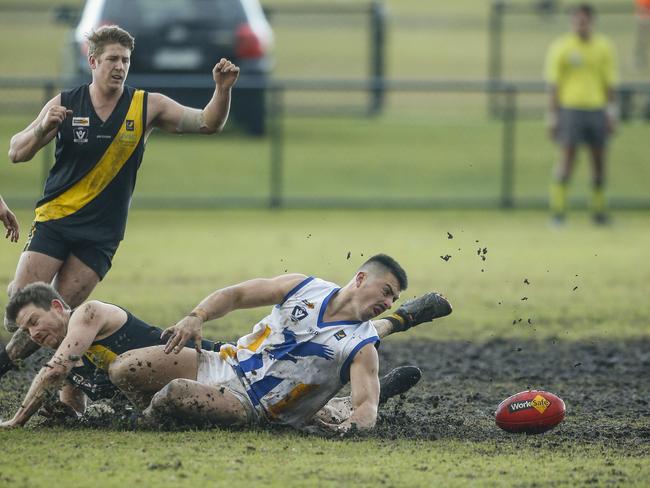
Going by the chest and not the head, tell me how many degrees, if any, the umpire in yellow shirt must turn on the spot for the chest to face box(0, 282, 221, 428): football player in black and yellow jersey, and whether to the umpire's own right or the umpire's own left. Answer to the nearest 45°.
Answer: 0° — they already face them

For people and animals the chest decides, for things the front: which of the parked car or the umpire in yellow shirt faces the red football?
the umpire in yellow shirt

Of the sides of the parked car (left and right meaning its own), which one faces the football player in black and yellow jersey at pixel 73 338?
back

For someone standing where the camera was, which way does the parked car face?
facing away from the viewer

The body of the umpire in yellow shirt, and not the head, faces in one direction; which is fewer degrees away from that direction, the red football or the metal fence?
the red football

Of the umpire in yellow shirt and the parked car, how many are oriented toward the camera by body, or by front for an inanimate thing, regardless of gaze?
1

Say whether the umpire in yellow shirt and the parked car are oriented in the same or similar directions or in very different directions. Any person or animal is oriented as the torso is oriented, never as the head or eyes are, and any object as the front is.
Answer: very different directions

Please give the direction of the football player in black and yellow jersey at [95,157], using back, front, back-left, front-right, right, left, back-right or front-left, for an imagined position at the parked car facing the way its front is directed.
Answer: back

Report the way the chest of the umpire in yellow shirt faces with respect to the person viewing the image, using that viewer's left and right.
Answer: facing the viewer

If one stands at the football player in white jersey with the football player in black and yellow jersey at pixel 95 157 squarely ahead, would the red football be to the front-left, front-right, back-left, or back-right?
back-right

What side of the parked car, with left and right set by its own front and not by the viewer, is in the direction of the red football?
back

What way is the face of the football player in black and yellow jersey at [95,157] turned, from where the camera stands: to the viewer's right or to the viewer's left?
to the viewer's right

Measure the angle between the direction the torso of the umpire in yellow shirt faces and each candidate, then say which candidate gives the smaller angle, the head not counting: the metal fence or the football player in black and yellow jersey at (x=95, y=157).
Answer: the football player in black and yellow jersey

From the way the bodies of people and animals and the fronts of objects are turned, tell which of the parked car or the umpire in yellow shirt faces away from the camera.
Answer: the parked car

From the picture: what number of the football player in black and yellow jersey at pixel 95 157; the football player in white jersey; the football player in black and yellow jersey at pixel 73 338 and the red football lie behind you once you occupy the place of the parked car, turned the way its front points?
4
